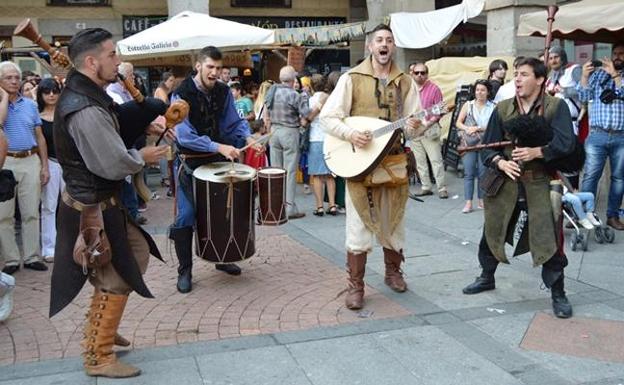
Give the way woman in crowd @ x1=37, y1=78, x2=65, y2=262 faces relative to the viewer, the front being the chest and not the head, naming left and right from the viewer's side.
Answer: facing the viewer and to the right of the viewer

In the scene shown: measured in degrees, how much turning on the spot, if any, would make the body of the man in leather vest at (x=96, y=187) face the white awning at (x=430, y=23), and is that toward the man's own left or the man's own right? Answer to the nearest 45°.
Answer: approximately 45° to the man's own left

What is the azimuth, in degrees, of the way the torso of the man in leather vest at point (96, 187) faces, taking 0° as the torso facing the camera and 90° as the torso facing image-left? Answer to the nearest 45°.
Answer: approximately 270°

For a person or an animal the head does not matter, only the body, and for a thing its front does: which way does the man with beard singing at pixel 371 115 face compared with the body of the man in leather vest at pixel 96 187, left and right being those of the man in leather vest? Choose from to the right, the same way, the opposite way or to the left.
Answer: to the right

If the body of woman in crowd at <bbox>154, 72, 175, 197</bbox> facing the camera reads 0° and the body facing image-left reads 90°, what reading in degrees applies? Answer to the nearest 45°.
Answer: approximately 315°

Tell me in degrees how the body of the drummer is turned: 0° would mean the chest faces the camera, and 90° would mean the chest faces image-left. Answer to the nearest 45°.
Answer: approximately 315°

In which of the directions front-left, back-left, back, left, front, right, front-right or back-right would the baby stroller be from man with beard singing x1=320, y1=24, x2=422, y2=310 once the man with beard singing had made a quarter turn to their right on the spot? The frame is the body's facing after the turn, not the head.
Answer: back-right
